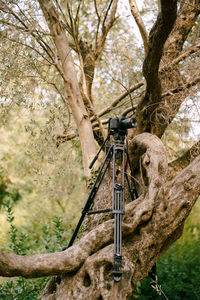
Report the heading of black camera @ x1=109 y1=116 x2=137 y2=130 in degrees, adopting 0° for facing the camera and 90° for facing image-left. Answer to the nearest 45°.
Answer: approximately 315°
